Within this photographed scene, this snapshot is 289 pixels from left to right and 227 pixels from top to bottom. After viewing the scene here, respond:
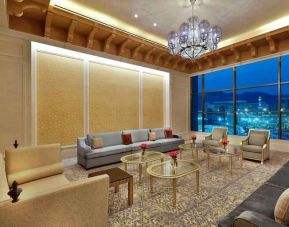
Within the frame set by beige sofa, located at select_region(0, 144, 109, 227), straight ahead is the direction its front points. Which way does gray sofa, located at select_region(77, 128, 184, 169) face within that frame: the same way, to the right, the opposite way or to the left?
to the right

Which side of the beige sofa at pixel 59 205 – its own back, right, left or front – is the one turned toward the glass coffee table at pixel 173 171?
front

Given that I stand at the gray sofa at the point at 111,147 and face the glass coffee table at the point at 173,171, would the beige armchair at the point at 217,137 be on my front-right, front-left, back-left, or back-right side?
front-left

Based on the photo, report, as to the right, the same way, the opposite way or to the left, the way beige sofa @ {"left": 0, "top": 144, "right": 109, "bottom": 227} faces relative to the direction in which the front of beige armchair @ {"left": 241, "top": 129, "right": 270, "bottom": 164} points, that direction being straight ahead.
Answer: the opposite way

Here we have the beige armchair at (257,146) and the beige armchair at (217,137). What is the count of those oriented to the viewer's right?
0

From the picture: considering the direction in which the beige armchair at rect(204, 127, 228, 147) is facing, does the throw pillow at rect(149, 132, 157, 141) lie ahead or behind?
ahead

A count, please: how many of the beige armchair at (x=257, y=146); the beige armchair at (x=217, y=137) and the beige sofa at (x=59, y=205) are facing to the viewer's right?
1

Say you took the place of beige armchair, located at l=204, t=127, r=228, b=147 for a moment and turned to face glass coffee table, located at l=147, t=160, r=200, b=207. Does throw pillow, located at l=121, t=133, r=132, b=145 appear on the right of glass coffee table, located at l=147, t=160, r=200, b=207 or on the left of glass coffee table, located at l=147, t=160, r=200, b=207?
right

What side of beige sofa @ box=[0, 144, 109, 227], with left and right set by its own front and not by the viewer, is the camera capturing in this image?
right

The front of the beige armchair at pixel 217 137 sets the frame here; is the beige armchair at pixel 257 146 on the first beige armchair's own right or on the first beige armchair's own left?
on the first beige armchair's own left

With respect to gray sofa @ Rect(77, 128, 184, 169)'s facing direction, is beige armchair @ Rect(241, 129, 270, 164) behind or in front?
in front

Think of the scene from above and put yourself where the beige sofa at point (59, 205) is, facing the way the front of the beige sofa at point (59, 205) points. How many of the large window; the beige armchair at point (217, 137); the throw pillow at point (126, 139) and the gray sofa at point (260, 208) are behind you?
0

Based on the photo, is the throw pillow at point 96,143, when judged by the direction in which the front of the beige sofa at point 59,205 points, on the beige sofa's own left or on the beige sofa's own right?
on the beige sofa's own left

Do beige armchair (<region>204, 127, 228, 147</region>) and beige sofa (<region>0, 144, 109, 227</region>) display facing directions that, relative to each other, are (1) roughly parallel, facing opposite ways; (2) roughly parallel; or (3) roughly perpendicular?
roughly parallel, facing opposite ways

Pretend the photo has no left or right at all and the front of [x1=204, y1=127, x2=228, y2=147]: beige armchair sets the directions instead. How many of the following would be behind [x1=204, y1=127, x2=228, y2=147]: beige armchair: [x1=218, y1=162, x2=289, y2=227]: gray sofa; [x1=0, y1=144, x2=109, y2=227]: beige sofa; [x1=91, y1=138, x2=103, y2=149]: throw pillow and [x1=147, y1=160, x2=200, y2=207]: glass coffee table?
0
